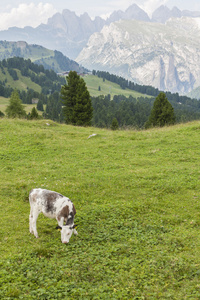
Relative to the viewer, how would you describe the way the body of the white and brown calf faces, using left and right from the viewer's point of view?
facing the viewer and to the right of the viewer
